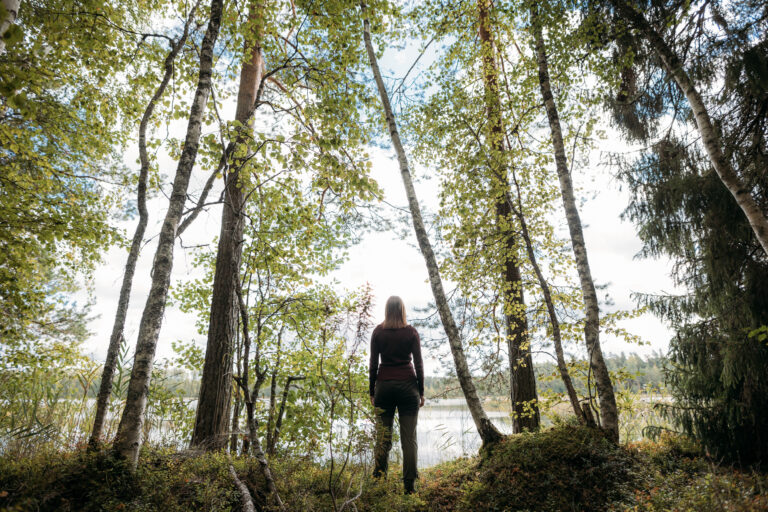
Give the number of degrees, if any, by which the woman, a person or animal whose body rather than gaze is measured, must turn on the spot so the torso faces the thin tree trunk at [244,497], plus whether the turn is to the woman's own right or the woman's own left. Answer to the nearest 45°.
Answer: approximately 135° to the woman's own left

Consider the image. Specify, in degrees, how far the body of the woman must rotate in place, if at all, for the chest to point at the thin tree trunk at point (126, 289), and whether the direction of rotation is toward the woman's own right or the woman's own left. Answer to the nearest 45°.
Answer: approximately 90° to the woman's own left

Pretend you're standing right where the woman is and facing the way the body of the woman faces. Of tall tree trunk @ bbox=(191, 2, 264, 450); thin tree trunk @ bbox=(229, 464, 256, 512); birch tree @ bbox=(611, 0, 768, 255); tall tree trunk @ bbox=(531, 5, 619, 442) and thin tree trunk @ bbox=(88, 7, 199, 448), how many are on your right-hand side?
2

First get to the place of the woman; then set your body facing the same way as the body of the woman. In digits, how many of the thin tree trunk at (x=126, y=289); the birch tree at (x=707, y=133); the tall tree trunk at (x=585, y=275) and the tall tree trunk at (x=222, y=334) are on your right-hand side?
2

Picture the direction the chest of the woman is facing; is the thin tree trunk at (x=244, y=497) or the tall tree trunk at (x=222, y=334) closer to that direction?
the tall tree trunk

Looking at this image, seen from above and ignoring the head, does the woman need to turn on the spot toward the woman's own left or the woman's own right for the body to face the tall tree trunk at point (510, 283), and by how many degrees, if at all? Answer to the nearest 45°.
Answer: approximately 45° to the woman's own right

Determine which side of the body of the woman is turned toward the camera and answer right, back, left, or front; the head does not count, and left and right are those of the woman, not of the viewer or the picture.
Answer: back

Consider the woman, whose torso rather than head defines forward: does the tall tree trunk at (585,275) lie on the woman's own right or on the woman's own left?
on the woman's own right

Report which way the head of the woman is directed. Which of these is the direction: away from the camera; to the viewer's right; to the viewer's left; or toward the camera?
away from the camera
